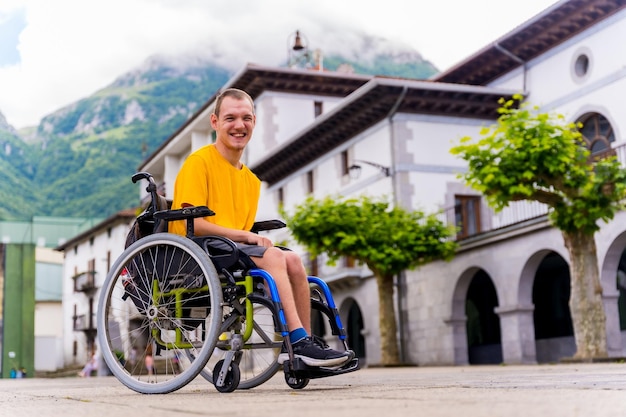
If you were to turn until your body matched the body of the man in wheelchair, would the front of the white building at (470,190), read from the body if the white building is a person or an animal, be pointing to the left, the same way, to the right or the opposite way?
to the right

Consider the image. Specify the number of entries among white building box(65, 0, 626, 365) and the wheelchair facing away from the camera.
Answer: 0

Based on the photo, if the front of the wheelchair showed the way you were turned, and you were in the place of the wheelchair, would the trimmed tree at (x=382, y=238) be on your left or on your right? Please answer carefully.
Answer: on your left

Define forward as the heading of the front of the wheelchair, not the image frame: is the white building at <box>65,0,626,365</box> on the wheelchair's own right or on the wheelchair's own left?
on the wheelchair's own left

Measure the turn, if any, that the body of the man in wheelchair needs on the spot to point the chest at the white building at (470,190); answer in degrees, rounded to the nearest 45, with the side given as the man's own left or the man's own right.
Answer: approximately 135° to the man's own left

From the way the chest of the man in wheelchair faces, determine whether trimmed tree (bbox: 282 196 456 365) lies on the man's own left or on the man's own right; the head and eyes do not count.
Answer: on the man's own left

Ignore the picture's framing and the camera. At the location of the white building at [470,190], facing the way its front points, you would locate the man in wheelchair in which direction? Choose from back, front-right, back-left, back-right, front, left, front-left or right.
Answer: front-left

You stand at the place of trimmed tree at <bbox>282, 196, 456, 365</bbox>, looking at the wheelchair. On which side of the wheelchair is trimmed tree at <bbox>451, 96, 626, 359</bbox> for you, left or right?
left

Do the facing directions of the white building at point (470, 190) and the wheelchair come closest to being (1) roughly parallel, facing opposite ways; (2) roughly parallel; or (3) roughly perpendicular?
roughly perpendicular

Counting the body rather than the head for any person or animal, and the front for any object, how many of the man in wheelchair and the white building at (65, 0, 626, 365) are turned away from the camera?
0

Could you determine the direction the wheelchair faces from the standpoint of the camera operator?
facing the viewer and to the right of the viewer

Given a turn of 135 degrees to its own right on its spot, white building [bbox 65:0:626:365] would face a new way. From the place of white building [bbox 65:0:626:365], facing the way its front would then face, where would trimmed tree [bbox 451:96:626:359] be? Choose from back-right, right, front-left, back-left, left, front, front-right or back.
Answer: back

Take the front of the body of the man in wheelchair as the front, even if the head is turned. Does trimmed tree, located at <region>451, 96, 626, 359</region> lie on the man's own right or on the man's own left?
on the man's own left

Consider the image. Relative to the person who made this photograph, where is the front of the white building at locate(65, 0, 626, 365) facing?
facing the viewer and to the left of the viewer

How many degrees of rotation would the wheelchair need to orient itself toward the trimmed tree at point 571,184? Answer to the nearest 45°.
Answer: approximately 90° to its left
